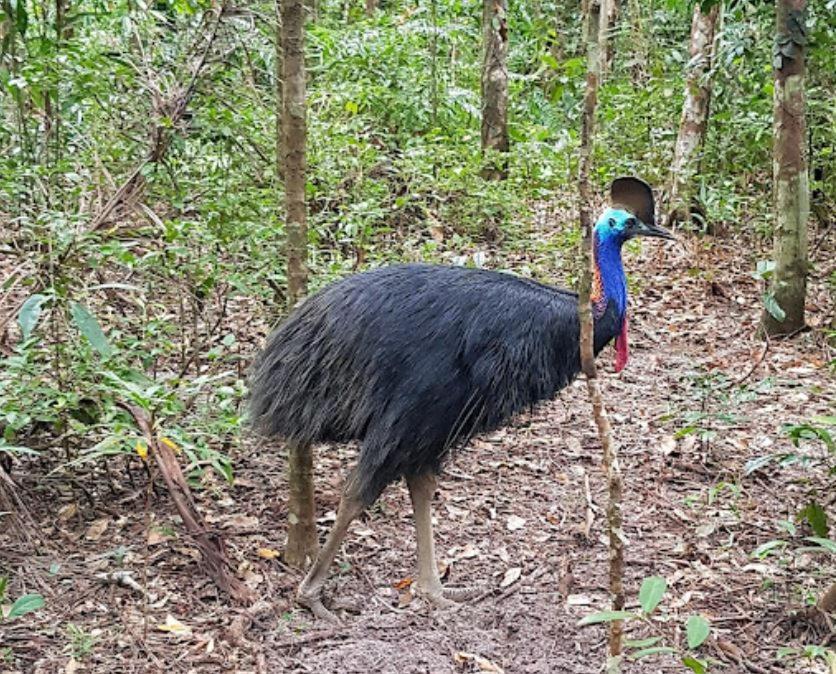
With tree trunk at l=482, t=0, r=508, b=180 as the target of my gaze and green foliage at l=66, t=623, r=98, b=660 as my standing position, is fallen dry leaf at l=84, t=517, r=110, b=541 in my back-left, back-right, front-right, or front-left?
front-left

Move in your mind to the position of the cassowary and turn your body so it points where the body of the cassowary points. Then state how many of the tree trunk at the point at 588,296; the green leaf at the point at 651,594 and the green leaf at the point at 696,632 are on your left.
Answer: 0

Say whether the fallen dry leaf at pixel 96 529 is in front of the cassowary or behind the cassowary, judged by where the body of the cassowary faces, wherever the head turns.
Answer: behind

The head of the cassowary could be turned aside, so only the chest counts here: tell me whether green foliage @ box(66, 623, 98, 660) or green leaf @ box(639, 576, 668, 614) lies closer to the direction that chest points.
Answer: the green leaf

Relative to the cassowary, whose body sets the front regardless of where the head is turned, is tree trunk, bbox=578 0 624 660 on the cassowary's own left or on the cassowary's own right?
on the cassowary's own right

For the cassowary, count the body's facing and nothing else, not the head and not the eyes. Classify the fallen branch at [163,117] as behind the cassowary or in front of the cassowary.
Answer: behind

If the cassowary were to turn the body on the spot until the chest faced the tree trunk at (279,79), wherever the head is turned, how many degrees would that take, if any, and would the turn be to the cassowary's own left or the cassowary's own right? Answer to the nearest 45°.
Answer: approximately 135° to the cassowary's own left

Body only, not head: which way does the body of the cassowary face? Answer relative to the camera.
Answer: to the viewer's right

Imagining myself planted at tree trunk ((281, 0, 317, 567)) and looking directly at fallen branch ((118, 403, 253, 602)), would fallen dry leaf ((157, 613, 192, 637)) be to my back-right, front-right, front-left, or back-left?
front-left

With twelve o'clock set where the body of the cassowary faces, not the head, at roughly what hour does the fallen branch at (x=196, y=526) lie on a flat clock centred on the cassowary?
The fallen branch is roughly at 6 o'clock from the cassowary.

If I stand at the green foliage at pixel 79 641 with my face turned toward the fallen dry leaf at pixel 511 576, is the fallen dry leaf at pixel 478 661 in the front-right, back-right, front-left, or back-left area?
front-right

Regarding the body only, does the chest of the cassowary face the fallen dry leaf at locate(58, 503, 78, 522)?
no
